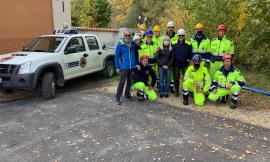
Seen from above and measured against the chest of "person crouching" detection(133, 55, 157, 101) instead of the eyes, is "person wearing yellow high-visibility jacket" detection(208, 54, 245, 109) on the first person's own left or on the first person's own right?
on the first person's own left

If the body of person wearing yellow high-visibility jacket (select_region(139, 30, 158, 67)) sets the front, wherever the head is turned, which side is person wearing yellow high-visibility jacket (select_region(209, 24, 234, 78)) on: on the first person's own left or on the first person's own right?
on the first person's own left

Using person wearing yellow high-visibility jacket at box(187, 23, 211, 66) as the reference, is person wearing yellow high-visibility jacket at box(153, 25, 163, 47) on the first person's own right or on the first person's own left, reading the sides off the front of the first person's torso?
on the first person's own right

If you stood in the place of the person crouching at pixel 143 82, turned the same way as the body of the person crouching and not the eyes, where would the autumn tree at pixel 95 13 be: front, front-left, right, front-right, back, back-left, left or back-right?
back

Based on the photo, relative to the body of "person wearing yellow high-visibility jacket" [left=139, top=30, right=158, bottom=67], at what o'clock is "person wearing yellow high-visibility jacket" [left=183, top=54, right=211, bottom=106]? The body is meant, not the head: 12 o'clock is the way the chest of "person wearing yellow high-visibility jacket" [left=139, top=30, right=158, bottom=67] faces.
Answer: "person wearing yellow high-visibility jacket" [left=183, top=54, right=211, bottom=106] is roughly at 10 o'clock from "person wearing yellow high-visibility jacket" [left=139, top=30, right=158, bottom=67].

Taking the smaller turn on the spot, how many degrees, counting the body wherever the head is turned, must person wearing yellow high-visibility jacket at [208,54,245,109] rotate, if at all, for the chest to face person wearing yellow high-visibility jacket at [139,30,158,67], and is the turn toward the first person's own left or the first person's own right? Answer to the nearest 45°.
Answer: approximately 90° to the first person's own right

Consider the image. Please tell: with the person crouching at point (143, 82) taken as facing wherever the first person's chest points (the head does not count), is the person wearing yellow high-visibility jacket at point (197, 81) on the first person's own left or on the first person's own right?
on the first person's own left
